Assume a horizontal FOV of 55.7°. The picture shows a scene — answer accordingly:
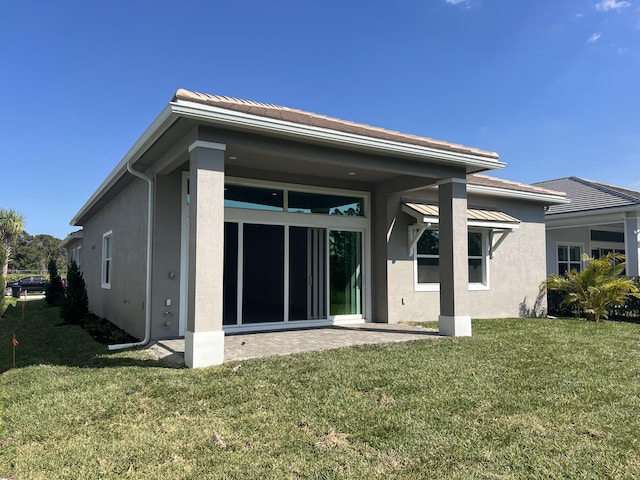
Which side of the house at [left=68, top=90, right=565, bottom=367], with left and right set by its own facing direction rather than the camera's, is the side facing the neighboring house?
right

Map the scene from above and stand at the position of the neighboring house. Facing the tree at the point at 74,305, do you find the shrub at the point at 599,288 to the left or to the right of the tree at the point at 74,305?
left

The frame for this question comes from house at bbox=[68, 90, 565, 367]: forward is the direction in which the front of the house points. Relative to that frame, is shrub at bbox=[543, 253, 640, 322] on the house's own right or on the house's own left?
on the house's own right

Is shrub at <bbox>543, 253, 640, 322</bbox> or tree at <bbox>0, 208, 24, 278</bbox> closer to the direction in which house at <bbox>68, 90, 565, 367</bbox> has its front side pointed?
the tree
